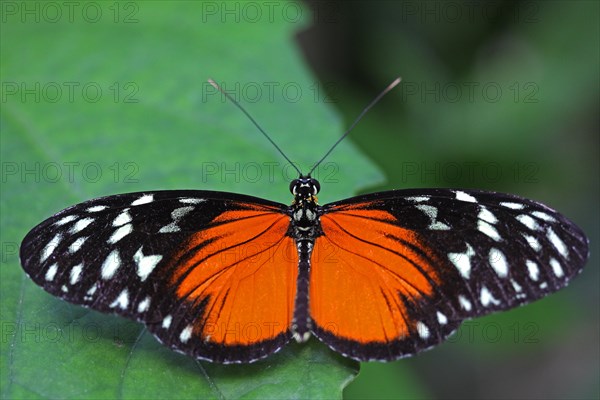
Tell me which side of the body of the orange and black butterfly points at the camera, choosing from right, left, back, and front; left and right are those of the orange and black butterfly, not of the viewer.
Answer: back
